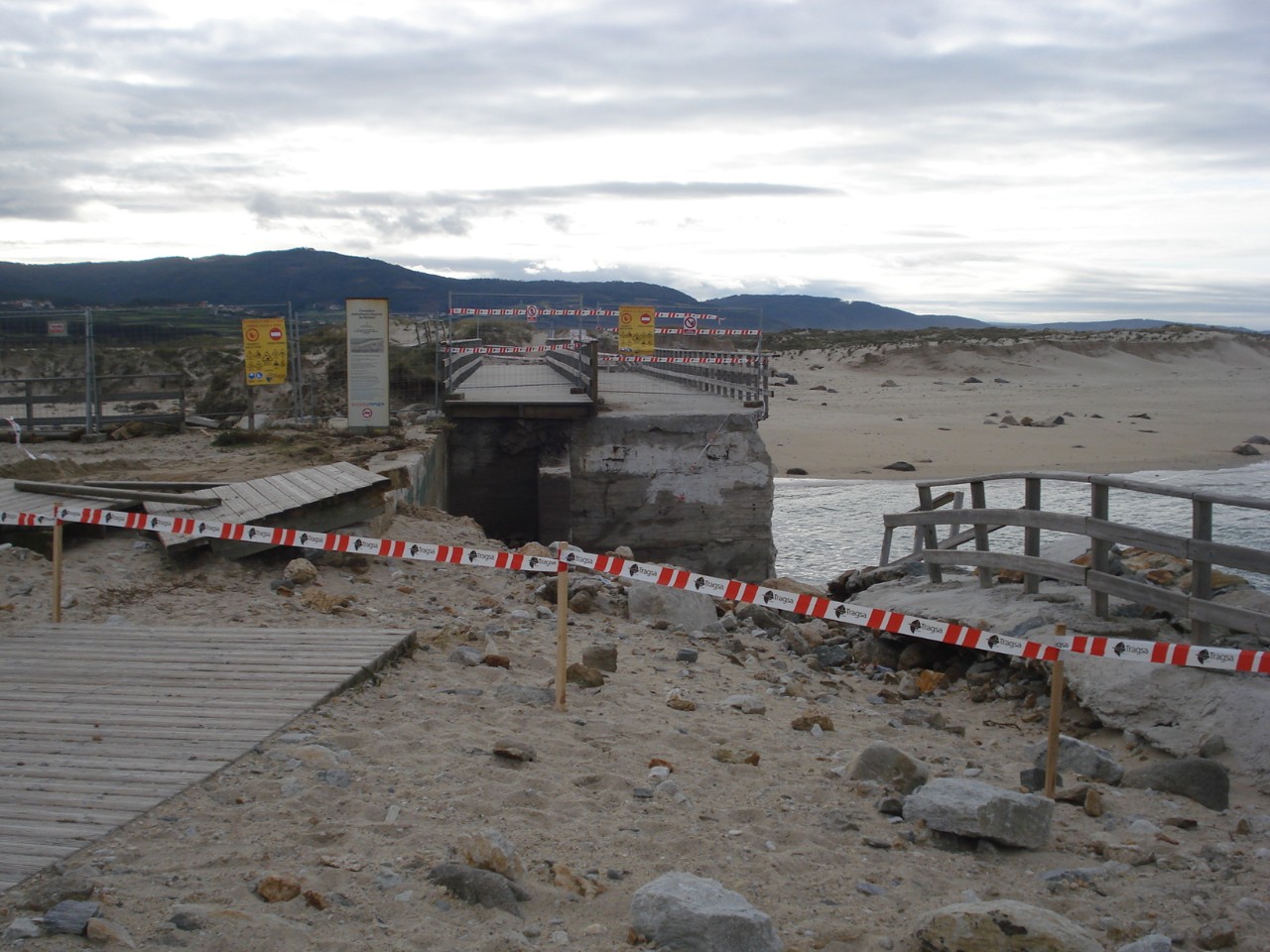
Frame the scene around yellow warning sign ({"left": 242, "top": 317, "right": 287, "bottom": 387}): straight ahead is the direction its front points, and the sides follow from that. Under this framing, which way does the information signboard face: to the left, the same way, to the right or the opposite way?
the same way

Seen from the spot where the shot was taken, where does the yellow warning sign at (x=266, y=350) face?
facing the viewer

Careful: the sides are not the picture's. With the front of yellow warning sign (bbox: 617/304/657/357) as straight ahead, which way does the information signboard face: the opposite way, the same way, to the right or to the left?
the same way

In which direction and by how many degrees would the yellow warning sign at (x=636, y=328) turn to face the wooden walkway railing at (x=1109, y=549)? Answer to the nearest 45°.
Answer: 0° — it already faces it

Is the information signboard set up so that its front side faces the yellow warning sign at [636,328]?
no

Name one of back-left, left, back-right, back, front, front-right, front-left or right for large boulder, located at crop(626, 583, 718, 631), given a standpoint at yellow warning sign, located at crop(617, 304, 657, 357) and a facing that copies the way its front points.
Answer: front

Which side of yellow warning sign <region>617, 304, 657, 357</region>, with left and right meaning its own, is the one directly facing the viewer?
front

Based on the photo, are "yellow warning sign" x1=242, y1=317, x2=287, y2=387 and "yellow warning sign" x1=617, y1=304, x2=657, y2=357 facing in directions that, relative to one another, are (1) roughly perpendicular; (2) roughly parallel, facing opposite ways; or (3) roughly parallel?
roughly parallel

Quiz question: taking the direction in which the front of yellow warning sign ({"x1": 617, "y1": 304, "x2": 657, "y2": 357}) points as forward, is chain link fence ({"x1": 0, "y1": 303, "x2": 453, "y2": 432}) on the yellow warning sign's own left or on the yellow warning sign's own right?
on the yellow warning sign's own right

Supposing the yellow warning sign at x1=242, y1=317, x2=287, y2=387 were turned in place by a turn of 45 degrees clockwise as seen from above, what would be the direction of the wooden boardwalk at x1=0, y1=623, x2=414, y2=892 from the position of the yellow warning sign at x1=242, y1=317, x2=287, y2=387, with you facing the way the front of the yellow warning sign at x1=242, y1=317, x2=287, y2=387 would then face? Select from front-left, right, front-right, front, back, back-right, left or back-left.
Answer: front-left

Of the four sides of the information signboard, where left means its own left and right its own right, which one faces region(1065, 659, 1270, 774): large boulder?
front

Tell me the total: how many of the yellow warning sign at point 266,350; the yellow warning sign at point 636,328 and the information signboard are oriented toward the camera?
3

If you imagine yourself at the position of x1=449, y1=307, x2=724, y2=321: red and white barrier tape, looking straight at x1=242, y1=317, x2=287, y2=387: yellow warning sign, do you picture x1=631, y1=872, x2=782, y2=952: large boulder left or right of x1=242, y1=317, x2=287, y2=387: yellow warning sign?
left

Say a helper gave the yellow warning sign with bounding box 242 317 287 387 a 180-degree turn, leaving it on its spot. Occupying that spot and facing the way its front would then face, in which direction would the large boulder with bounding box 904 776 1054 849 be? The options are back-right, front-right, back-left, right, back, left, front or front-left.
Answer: back

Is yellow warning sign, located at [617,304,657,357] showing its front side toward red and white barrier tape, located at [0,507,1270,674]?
yes

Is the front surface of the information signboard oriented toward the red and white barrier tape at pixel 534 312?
no
